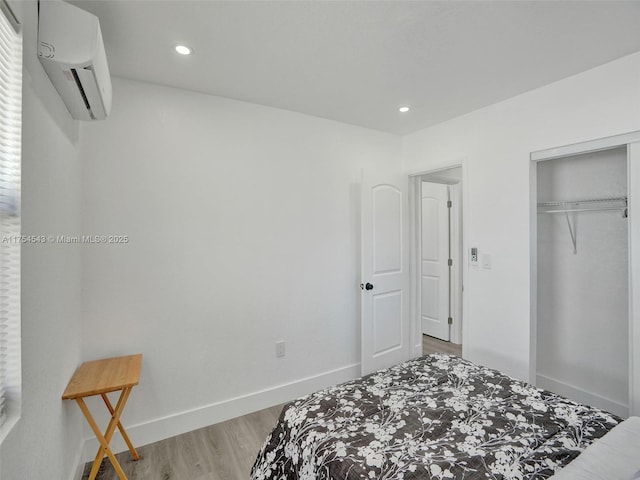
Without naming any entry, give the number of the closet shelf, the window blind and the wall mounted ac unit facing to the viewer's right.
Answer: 2

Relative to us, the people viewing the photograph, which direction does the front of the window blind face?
facing to the right of the viewer

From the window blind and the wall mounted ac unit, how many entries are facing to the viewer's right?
2

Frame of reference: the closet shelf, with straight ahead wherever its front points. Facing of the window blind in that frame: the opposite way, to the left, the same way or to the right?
the opposite way

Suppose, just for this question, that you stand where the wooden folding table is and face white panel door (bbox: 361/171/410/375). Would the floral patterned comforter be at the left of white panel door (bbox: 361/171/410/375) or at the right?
right

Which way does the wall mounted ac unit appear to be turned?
to the viewer's right
